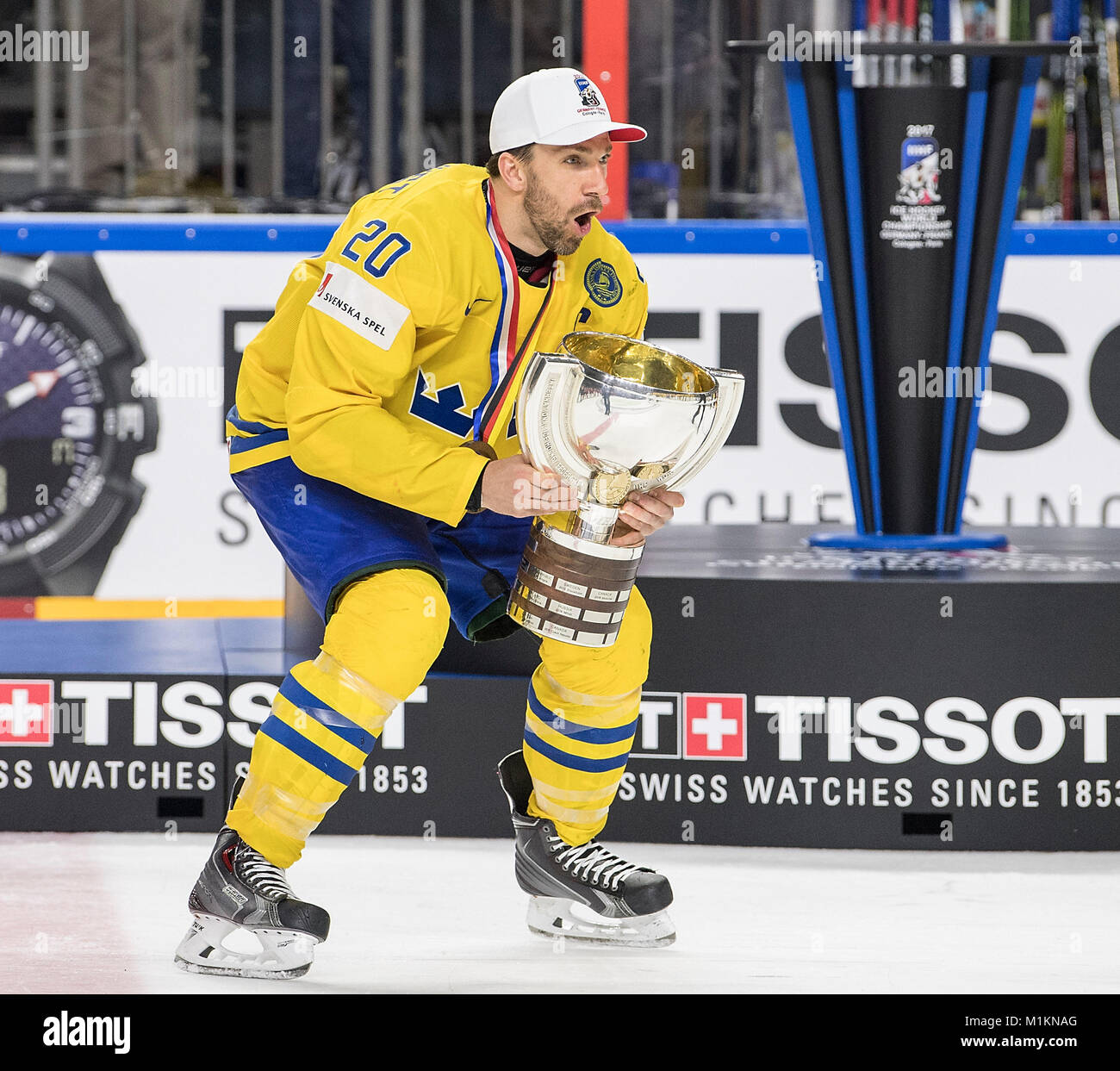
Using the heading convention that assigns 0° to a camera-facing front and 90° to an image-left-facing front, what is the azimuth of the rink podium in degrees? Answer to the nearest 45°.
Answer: approximately 0°

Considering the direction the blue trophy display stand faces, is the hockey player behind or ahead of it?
ahead

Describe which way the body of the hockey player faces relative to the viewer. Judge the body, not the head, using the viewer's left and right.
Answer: facing the viewer and to the right of the viewer

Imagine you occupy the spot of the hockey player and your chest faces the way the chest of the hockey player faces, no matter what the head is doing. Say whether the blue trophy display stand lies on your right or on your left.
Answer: on your left
